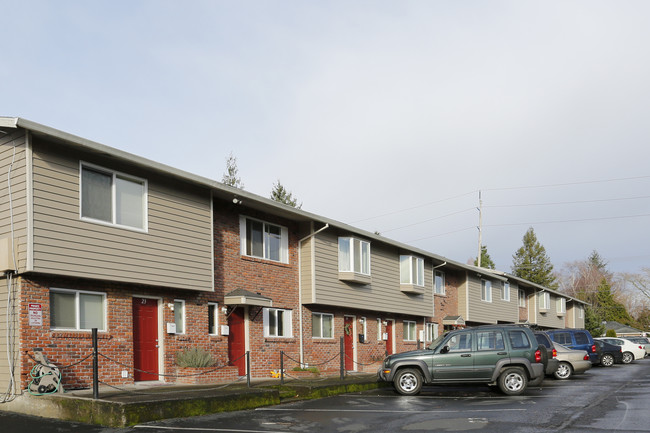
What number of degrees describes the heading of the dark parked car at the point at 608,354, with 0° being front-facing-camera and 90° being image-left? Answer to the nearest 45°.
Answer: approximately 90°

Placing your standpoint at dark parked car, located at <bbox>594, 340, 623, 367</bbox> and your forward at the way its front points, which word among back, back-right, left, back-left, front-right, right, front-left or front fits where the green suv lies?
left

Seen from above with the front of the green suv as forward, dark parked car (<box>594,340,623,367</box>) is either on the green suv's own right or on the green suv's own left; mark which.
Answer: on the green suv's own right

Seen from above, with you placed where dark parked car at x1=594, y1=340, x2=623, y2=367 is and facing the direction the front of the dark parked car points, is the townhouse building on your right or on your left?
on your left

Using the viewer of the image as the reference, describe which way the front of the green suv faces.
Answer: facing to the left of the viewer

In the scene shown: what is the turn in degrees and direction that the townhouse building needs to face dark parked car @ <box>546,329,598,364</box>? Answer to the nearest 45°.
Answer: approximately 90° to its left

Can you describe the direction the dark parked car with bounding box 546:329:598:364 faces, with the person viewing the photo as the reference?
facing to the left of the viewer

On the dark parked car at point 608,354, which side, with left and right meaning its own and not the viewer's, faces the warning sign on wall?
left

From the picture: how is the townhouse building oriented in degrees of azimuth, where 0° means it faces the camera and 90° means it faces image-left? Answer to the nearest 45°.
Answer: approximately 315°

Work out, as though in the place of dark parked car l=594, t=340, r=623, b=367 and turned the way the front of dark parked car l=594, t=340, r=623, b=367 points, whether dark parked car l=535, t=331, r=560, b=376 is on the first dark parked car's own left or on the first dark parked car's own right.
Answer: on the first dark parked car's own left

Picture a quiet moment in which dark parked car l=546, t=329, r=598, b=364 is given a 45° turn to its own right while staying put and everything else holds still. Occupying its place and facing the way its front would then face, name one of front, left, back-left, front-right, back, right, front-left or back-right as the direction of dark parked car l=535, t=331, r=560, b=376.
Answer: back-left

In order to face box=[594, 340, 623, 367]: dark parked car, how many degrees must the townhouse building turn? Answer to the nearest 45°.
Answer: approximately 90° to its left

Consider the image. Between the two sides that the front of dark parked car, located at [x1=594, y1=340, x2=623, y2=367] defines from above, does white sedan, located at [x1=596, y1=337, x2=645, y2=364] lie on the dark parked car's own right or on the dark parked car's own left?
on the dark parked car's own right
